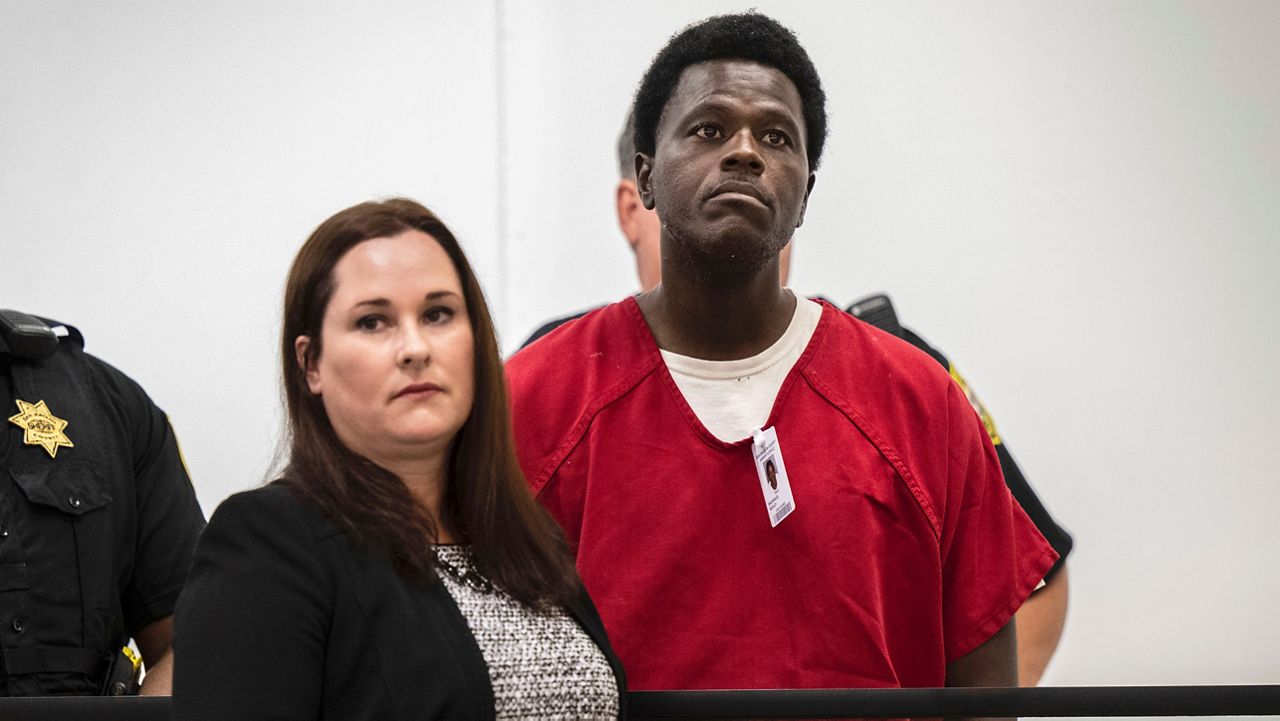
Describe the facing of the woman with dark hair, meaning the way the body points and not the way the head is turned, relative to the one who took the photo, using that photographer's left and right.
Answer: facing the viewer and to the right of the viewer

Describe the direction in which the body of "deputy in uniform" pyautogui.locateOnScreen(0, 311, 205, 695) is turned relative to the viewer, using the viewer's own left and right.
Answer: facing the viewer

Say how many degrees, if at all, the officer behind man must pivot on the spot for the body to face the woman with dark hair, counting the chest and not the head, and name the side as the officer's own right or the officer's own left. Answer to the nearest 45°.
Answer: approximately 45° to the officer's own right

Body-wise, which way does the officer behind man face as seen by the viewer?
toward the camera

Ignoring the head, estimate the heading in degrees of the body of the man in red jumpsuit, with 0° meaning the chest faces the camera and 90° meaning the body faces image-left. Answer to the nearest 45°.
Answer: approximately 0°

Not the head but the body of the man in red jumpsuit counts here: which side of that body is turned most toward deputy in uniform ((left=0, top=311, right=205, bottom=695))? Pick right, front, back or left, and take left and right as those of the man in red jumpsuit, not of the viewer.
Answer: right

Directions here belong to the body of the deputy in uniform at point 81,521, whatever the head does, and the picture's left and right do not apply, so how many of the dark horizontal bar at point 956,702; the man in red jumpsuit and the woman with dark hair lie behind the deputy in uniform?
0

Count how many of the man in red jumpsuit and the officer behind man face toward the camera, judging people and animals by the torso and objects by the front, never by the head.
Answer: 2

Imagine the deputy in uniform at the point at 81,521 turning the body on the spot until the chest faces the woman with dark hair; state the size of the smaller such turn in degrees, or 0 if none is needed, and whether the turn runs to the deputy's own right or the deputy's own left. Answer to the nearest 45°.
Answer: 0° — they already face them

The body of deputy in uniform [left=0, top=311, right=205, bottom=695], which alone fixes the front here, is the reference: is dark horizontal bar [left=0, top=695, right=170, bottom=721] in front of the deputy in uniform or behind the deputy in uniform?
in front

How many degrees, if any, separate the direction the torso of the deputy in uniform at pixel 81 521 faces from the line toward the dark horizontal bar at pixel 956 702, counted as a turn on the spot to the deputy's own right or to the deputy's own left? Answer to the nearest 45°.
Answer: approximately 45° to the deputy's own left

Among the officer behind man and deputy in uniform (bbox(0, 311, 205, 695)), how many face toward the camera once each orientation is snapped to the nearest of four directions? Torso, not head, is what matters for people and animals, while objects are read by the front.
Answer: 2

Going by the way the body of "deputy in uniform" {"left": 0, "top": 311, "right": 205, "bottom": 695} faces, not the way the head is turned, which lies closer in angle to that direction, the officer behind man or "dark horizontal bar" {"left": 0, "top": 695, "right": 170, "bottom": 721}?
the dark horizontal bar

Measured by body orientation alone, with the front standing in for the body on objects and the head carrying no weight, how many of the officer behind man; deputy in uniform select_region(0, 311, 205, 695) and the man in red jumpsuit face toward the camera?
3

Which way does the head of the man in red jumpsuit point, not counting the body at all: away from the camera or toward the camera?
toward the camera
